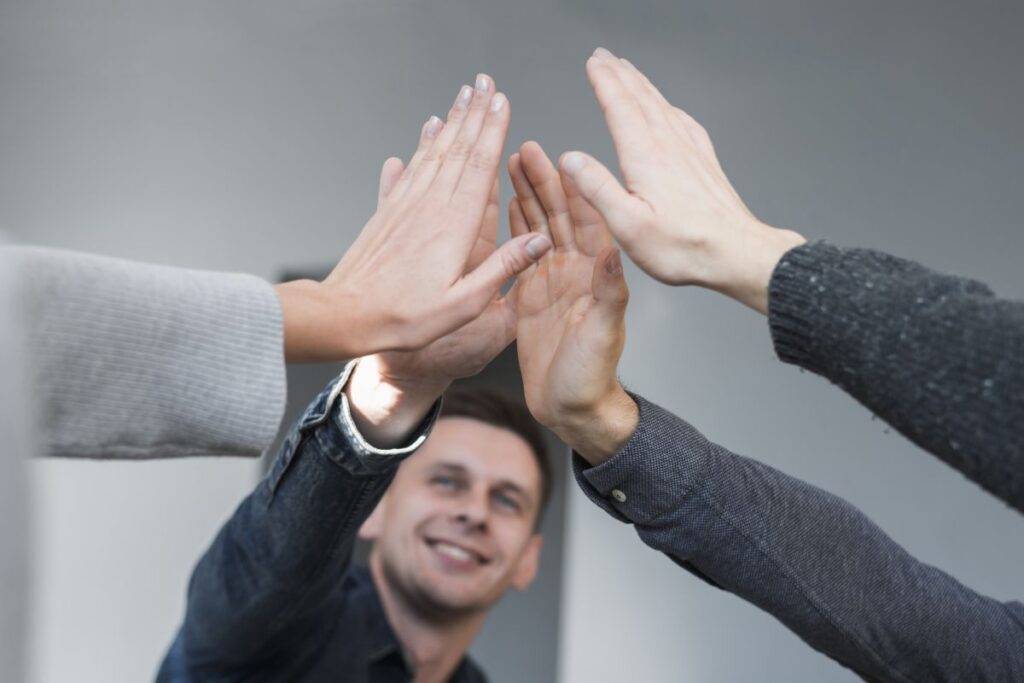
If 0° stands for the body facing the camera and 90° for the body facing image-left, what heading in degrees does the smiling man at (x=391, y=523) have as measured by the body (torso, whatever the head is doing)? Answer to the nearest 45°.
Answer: approximately 0°
